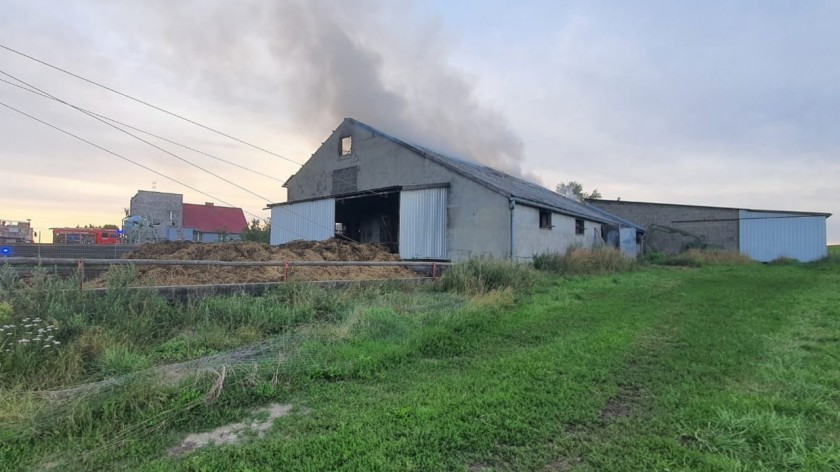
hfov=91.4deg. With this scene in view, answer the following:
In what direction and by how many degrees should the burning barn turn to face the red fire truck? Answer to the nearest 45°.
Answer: approximately 45° to its right

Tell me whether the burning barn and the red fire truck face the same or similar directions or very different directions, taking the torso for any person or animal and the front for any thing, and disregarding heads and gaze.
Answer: very different directions

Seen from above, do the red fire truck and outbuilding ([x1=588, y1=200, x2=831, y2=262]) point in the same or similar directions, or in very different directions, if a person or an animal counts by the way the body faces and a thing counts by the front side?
very different directions

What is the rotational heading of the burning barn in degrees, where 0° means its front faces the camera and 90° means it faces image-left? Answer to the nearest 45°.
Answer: approximately 45°

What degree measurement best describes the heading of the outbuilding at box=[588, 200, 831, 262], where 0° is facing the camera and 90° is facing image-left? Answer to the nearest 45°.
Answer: approximately 0°

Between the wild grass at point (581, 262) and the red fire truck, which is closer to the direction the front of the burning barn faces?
the red fire truck
